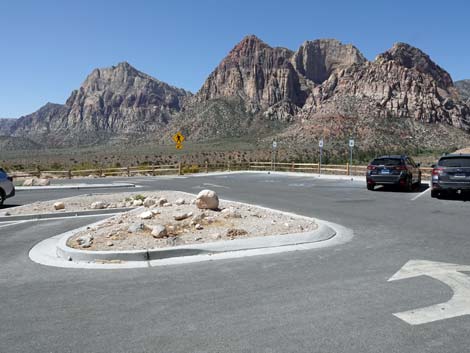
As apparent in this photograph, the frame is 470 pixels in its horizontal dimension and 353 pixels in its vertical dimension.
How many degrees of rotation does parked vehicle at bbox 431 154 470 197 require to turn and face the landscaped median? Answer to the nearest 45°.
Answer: approximately 135° to its left

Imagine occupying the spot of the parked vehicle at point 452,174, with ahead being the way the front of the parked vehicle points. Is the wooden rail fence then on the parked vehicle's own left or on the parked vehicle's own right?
on the parked vehicle's own left

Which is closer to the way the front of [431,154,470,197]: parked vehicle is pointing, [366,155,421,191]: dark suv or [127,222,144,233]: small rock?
the dark suv

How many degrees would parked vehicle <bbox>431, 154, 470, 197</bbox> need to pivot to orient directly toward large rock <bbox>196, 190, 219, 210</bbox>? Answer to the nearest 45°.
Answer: approximately 135° to its left

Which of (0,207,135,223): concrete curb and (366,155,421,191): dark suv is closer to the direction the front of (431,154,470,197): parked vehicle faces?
the dark suv

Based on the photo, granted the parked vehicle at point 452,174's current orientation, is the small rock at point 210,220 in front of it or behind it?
behind

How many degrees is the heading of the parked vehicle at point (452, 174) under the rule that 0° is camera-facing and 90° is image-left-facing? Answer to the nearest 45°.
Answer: approximately 180°

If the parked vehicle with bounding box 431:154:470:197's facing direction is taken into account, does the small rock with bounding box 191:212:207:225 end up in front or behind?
behind
